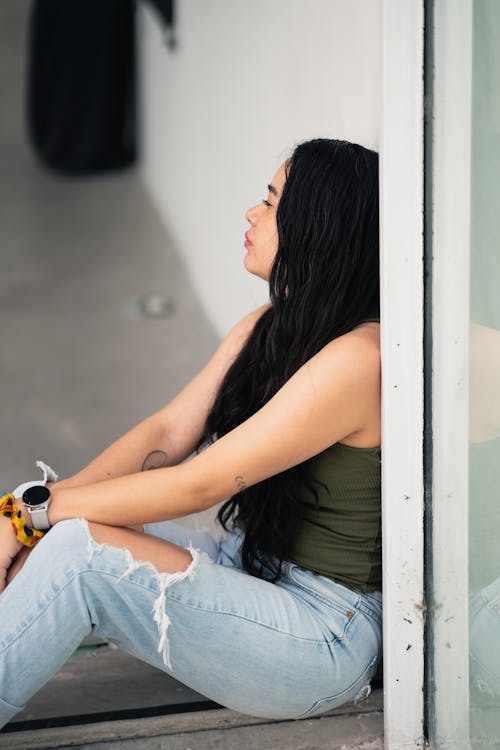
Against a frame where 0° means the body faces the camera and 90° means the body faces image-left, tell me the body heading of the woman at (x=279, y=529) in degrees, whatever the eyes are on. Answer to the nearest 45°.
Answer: approximately 90°

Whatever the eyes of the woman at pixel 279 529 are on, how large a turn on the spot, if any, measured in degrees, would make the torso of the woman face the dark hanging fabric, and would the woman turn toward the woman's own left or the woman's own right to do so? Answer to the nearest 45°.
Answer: approximately 90° to the woman's own right

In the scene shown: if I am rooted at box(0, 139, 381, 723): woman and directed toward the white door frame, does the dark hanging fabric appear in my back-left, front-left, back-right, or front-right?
back-left

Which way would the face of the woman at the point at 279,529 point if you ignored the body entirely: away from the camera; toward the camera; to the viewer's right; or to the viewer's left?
to the viewer's left
